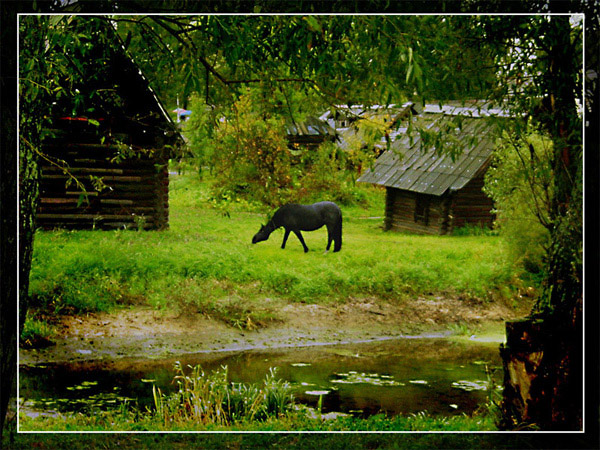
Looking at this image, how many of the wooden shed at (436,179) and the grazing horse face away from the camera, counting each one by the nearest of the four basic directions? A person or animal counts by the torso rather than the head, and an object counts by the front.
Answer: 0

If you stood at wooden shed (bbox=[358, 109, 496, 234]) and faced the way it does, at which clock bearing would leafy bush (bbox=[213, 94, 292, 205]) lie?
The leafy bush is roughly at 3 o'clock from the wooden shed.

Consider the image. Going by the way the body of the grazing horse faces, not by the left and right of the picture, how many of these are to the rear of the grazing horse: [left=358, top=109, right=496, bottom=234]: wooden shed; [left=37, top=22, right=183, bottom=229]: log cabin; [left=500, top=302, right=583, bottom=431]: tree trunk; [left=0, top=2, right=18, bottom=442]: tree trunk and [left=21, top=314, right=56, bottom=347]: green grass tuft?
2

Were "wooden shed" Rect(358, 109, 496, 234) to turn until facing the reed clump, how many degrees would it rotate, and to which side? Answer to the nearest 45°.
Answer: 0° — it already faces it

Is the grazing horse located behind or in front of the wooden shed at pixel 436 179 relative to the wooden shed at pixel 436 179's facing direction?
in front

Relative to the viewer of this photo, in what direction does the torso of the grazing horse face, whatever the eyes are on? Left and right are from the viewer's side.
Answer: facing to the left of the viewer

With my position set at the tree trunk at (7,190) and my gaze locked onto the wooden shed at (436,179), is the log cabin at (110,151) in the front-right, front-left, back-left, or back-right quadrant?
front-left

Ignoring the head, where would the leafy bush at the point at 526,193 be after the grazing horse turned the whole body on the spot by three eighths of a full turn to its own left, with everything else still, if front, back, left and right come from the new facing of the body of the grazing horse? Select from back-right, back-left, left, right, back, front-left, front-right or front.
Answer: front-left

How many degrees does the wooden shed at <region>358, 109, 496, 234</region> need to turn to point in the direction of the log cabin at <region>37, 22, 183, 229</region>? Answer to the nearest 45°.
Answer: approximately 45° to its right

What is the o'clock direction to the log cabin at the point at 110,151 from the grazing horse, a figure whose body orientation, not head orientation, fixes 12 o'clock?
The log cabin is roughly at 12 o'clock from the grazing horse.
